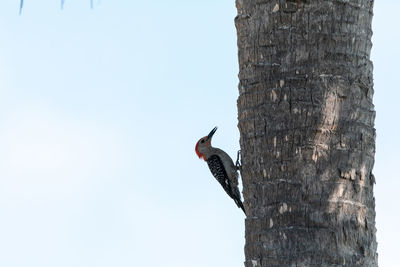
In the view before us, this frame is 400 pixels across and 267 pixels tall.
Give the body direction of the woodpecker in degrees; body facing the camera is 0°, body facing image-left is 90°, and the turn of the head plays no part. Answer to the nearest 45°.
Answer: approximately 270°
